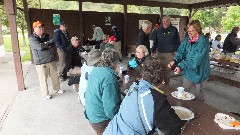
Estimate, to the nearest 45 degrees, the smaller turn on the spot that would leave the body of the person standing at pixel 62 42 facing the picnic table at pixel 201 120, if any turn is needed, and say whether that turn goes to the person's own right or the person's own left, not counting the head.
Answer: approximately 45° to the person's own right

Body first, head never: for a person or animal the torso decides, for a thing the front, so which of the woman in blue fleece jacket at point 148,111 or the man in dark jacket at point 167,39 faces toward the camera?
the man in dark jacket

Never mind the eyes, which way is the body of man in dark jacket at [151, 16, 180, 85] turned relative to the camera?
toward the camera

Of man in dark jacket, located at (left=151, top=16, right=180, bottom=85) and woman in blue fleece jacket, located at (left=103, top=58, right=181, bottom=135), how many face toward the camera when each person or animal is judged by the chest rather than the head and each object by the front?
1

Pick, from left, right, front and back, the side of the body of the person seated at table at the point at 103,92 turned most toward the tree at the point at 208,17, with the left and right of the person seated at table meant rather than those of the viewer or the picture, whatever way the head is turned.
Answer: front

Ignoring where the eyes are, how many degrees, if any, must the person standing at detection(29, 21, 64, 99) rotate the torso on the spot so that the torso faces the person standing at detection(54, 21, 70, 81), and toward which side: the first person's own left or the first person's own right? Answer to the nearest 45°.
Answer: approximately 135° to the first person's own left

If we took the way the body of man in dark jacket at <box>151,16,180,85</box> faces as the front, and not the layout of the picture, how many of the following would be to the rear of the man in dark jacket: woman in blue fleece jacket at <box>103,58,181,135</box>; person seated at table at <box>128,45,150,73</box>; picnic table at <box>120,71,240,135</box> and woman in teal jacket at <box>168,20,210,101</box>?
0

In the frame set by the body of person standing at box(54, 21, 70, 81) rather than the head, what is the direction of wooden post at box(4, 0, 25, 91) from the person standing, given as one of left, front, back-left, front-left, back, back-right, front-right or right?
right

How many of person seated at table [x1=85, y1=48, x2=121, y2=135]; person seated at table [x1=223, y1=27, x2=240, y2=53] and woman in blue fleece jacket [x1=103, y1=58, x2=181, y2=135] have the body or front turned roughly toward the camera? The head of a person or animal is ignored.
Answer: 0

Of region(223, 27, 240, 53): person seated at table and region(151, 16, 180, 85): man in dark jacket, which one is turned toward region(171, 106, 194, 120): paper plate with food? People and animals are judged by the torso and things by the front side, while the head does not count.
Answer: the man in dark jacket

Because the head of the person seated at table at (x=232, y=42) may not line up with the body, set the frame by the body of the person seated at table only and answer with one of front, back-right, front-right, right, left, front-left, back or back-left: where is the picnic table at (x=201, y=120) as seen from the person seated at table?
right

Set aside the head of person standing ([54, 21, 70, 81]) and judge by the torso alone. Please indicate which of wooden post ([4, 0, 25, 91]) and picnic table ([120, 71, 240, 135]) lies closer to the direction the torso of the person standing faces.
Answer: the picnic table

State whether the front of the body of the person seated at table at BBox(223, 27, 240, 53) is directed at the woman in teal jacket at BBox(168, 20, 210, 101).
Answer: no

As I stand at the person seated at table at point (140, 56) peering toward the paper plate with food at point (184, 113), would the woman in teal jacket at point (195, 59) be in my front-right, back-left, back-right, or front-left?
front-left

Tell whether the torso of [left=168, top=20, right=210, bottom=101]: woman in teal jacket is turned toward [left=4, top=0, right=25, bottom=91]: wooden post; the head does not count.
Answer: no

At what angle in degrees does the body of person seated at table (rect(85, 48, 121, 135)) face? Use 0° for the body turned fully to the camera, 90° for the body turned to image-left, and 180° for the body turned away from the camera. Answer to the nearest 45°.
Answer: approximately 225°

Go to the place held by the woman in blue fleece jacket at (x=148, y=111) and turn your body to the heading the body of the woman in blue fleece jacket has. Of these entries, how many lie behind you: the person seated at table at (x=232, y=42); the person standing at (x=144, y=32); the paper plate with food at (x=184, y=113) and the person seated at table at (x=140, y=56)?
0
